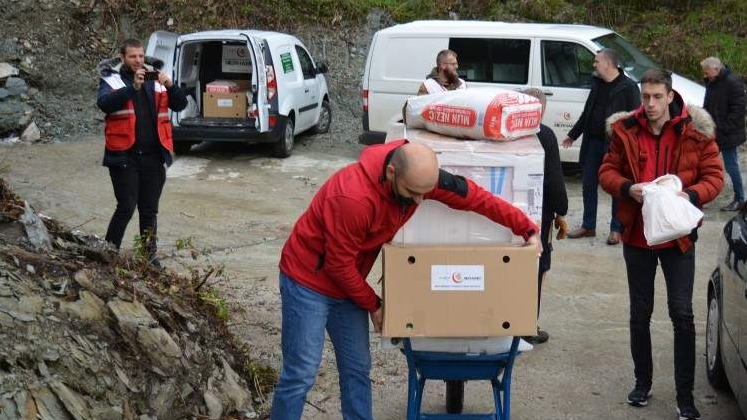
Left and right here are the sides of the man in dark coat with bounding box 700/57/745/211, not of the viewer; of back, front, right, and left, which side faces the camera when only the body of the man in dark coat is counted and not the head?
left

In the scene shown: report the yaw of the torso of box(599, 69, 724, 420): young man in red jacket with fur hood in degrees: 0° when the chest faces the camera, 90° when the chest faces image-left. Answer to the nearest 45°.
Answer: approximately 0°

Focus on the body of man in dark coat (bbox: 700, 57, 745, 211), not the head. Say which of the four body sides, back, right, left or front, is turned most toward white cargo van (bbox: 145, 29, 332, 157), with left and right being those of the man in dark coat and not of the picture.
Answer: front

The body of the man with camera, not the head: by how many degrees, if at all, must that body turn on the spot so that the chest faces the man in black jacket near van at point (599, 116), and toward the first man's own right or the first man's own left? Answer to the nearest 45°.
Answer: approximately 45° to the first man's own left

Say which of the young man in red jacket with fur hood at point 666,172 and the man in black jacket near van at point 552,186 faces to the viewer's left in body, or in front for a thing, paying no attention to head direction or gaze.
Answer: the man in black jacket near van

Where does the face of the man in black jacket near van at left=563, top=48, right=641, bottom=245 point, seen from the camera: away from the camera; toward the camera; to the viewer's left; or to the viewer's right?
to the viewer's left

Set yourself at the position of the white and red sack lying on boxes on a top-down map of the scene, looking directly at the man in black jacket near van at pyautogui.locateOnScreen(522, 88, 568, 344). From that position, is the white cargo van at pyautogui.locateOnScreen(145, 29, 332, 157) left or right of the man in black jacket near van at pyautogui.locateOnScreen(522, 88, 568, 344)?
left

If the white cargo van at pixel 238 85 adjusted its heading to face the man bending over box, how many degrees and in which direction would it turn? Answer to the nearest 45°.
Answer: approximately 135° to its right

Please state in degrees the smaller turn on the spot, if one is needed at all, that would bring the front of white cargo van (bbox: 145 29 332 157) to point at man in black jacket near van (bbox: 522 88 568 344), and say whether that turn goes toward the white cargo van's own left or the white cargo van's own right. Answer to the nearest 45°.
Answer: approximately 135° to the white cargo van's own right

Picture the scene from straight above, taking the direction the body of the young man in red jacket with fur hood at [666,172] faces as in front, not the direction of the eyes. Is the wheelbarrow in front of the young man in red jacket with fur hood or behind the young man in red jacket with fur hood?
in front

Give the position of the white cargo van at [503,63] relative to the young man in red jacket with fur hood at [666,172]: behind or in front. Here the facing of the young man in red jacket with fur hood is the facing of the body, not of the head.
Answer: behind
